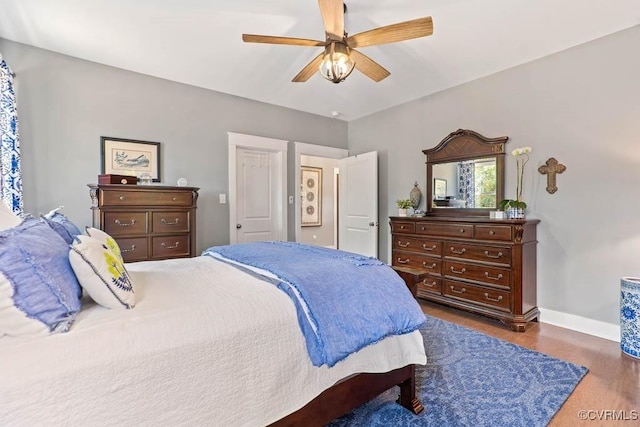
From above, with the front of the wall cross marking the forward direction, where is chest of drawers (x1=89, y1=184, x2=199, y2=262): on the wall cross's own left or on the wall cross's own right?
on the wall cross's own right

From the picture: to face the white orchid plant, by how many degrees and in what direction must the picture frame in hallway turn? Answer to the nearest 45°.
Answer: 0° — it already faces it

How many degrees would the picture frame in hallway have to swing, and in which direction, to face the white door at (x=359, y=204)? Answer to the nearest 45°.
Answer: approximately 45° to its right

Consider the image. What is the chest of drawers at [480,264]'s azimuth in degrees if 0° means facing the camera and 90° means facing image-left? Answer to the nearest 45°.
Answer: approximately 45°

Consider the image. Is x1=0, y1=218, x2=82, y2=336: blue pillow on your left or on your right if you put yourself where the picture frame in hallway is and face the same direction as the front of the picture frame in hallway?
on your right

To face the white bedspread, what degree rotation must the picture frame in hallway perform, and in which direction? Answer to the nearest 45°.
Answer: approximately 45° to its right
